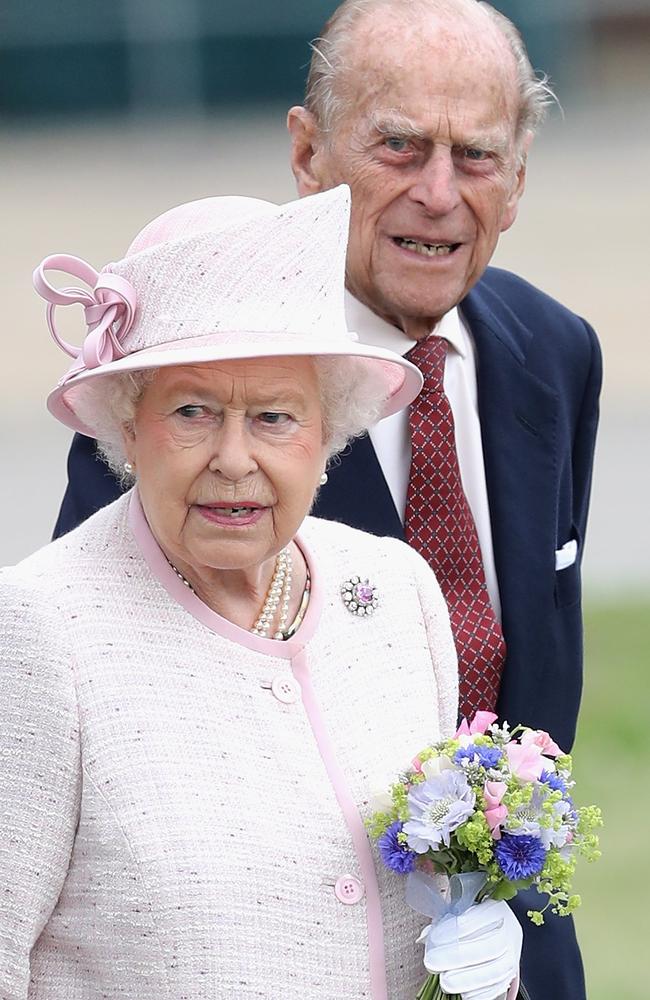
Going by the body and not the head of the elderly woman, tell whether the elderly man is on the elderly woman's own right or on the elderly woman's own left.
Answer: on the elderly woman's own left

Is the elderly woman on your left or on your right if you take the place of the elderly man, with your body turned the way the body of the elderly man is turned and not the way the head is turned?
on your right

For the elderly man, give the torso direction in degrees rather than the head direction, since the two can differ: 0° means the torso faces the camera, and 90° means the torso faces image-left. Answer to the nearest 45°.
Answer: approximately 315°

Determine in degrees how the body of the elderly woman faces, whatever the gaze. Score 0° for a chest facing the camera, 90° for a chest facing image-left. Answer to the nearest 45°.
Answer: approximately 315°
